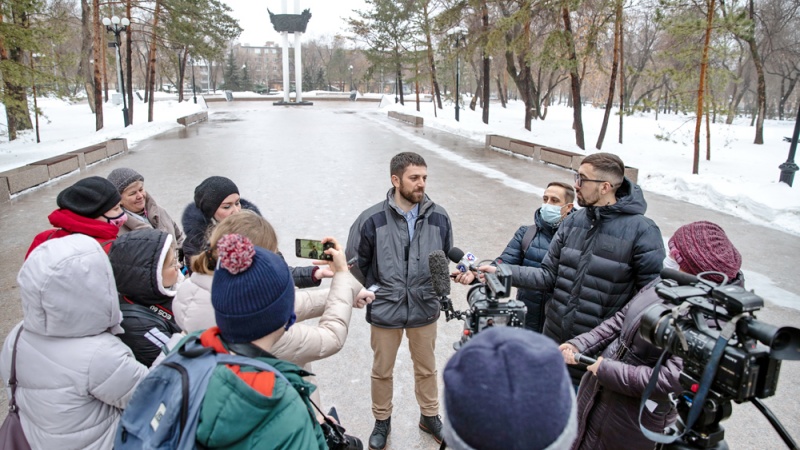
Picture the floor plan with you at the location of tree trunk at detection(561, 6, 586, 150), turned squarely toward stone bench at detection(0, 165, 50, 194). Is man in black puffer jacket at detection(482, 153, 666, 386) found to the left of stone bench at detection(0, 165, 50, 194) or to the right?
left

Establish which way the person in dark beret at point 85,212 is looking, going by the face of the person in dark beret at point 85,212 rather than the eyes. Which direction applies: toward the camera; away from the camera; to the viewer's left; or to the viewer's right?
to the viewer's right

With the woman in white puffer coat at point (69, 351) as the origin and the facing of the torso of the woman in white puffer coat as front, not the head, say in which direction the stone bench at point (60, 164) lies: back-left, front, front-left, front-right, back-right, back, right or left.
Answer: front-left

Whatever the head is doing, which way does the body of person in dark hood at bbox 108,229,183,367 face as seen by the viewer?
to the viewer's right

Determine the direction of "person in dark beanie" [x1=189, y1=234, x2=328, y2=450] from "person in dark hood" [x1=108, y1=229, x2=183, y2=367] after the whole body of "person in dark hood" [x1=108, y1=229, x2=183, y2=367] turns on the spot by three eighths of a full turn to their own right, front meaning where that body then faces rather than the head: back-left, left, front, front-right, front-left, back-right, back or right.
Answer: front-left

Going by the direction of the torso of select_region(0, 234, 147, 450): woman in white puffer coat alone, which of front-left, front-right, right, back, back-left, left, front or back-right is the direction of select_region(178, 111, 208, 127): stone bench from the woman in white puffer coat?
front-left

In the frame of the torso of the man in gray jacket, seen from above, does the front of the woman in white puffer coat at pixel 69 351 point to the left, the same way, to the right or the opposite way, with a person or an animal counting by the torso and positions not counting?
the opposite way

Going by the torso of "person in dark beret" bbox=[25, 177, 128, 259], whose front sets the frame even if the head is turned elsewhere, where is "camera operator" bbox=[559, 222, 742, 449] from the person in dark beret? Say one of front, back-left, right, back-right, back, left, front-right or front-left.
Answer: front-right

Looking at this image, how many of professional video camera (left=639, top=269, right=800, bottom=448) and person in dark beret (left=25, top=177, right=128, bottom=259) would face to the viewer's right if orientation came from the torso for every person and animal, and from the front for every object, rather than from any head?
1

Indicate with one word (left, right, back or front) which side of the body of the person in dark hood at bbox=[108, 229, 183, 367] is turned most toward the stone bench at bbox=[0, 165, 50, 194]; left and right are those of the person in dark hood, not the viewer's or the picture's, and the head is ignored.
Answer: left

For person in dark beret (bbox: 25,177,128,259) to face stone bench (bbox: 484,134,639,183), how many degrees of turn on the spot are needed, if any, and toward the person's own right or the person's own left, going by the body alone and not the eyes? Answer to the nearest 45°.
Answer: approximately 45° to the person's own left

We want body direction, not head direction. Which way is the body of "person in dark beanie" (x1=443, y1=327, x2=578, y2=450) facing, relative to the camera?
away from the camera

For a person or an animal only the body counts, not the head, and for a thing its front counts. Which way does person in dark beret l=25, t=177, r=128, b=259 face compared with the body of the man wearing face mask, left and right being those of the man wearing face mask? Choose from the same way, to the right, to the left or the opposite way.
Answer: the opposite way
